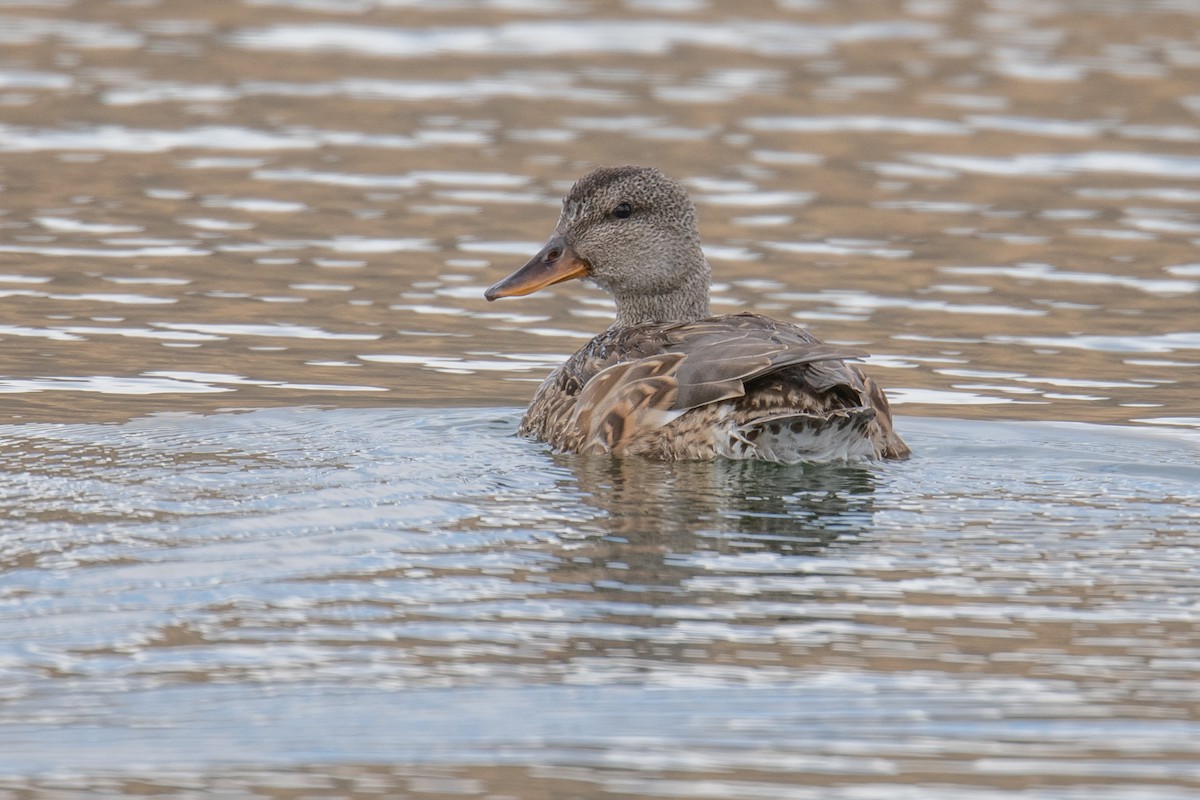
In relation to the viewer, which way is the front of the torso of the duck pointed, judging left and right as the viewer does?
facing away from the viewer and to the left of the viewer
